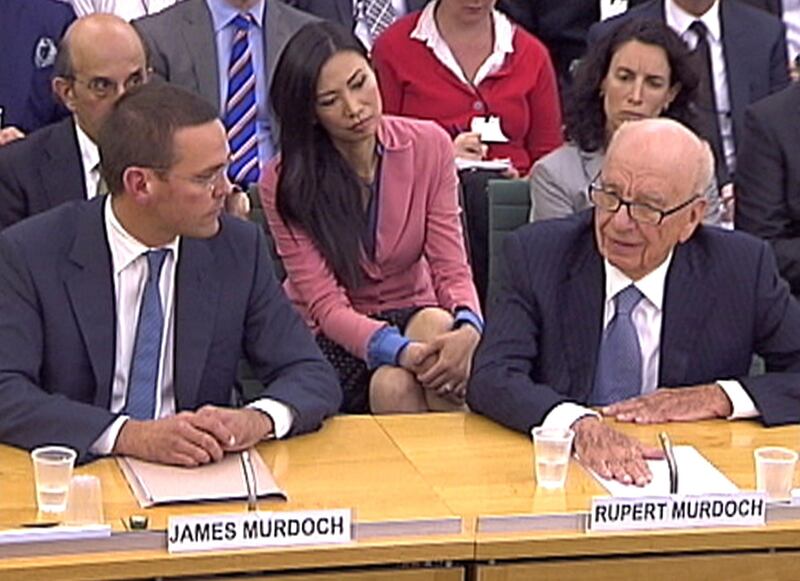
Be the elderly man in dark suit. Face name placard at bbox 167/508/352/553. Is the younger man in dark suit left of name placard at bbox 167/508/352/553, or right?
right

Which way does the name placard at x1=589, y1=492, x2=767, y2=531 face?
toward the camera

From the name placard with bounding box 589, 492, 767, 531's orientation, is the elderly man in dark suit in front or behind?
behind

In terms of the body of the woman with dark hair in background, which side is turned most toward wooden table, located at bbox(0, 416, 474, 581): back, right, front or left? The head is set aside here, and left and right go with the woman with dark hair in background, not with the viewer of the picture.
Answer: front

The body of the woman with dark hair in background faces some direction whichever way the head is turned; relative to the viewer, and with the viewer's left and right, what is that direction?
facing the viewer

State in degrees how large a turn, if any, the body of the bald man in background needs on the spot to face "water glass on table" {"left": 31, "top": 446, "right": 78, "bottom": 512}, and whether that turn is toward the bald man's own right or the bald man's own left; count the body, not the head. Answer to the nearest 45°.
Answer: approximately 45° to the bald man's own right

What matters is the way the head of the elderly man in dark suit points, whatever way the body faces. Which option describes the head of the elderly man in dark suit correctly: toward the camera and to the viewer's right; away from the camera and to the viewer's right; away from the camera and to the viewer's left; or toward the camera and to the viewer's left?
toward the camera and to the viewer's left

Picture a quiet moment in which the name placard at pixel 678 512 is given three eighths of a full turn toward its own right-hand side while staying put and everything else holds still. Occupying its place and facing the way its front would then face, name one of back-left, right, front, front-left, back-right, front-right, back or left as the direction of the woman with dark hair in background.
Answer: front-right

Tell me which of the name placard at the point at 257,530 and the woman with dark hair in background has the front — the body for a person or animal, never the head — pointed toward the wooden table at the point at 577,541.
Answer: the woman with dark hair in background

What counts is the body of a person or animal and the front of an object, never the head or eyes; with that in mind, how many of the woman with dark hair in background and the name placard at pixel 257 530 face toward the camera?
2
